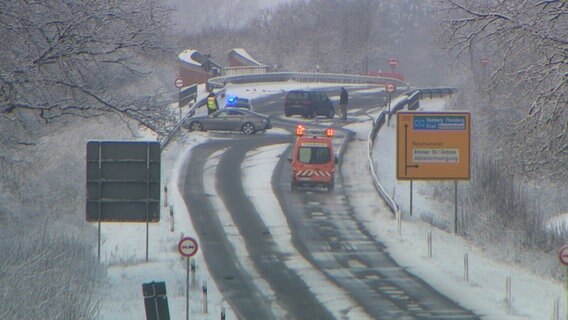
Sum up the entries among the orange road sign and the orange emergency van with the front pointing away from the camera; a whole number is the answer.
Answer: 1

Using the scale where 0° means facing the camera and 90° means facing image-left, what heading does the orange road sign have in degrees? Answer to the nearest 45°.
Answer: approximately 0°

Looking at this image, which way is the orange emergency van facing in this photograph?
away from the camera

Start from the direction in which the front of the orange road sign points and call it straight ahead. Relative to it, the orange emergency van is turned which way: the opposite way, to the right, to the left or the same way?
the opposite way
